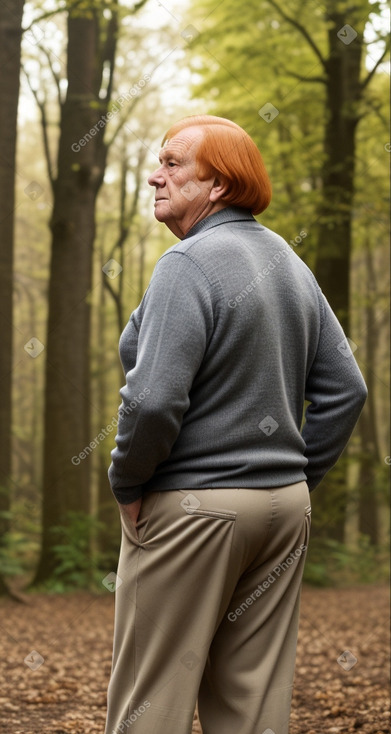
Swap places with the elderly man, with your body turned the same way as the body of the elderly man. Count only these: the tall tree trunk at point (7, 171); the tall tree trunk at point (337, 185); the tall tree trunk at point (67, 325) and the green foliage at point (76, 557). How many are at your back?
0

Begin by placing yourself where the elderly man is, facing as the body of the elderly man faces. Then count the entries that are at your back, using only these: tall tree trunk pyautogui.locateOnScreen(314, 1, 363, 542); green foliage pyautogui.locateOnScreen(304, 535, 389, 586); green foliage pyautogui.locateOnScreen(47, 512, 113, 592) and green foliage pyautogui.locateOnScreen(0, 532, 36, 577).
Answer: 0

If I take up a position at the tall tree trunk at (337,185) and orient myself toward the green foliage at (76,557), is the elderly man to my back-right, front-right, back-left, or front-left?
front-left

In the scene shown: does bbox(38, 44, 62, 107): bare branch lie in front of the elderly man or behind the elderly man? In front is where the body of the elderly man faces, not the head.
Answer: in front

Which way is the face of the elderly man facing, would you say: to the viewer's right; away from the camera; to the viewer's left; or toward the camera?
to the viewer's left

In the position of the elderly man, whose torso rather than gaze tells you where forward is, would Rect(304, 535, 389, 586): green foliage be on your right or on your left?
on your right

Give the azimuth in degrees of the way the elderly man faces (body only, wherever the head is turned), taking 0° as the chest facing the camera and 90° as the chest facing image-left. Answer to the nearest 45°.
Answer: approximately 135°

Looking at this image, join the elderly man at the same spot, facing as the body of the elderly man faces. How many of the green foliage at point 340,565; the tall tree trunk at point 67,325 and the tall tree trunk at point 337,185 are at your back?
0

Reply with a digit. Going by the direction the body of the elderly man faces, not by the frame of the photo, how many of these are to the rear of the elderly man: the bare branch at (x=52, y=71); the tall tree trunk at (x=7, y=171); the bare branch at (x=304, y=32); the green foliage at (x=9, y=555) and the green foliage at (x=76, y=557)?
0

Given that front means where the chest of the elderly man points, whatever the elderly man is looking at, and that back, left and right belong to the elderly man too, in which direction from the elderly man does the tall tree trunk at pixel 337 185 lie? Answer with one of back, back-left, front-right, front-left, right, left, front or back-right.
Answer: front-right
